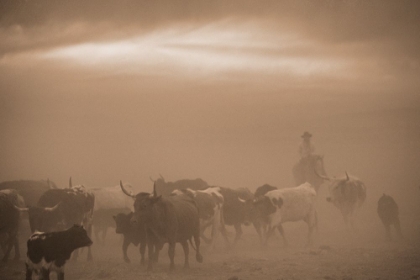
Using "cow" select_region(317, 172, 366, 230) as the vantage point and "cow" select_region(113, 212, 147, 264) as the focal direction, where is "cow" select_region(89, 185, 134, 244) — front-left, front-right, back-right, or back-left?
front-right

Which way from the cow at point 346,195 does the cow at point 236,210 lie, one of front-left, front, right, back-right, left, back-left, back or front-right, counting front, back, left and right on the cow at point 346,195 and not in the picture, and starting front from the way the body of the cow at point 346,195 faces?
front

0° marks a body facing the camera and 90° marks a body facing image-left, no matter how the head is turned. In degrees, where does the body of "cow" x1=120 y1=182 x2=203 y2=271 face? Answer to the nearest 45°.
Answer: approximately 45°

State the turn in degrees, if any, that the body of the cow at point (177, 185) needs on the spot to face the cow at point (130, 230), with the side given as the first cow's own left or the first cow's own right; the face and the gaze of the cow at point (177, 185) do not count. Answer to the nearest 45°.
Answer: approximately 90° to the first cow's own left

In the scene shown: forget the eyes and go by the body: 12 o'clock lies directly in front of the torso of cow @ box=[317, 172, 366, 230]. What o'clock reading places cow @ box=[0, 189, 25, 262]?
cow @ box=[0, 189, 25, 262] is roughly at 12 o'clock from cow @ box=[317, 172, 366, 230].

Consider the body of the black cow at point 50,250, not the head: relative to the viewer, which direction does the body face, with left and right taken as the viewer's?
facing to the right of the viewer

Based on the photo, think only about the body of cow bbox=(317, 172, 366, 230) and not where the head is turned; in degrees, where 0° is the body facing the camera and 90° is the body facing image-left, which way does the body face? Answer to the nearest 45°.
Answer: approximately 45°

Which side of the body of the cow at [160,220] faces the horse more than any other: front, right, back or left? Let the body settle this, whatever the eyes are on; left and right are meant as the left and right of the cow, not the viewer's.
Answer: back

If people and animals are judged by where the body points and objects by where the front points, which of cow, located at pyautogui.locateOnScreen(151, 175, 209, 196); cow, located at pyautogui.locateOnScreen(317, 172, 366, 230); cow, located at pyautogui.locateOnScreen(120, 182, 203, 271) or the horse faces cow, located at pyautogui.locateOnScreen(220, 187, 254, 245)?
cow, located at pyautogui.locateOnScreen(317, 172, 366, 230)

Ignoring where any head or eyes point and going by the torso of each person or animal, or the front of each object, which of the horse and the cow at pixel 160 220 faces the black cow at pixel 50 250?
the cow

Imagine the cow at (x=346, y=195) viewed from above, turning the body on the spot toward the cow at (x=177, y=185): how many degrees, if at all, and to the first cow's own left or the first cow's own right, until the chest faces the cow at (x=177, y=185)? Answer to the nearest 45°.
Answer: approximately 45° to the first cow's own right
